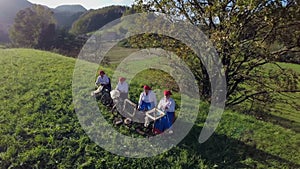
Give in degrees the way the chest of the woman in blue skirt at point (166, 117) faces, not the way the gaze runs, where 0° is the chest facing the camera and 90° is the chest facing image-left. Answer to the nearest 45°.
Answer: approximately 45°

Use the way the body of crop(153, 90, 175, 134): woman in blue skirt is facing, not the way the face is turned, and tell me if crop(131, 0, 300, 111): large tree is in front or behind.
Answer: behind

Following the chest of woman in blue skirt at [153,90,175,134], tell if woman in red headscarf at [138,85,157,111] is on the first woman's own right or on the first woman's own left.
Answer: on the first woman's own right
